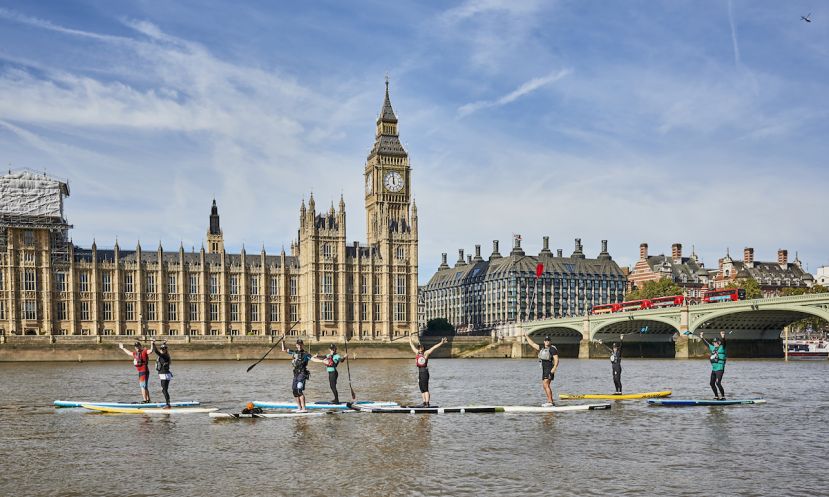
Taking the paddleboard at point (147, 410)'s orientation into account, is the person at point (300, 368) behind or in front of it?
behind

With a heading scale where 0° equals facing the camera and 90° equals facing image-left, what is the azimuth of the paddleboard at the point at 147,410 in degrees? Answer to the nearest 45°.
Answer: approximately 90°

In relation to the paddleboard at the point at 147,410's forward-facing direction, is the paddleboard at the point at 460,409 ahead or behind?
behind
